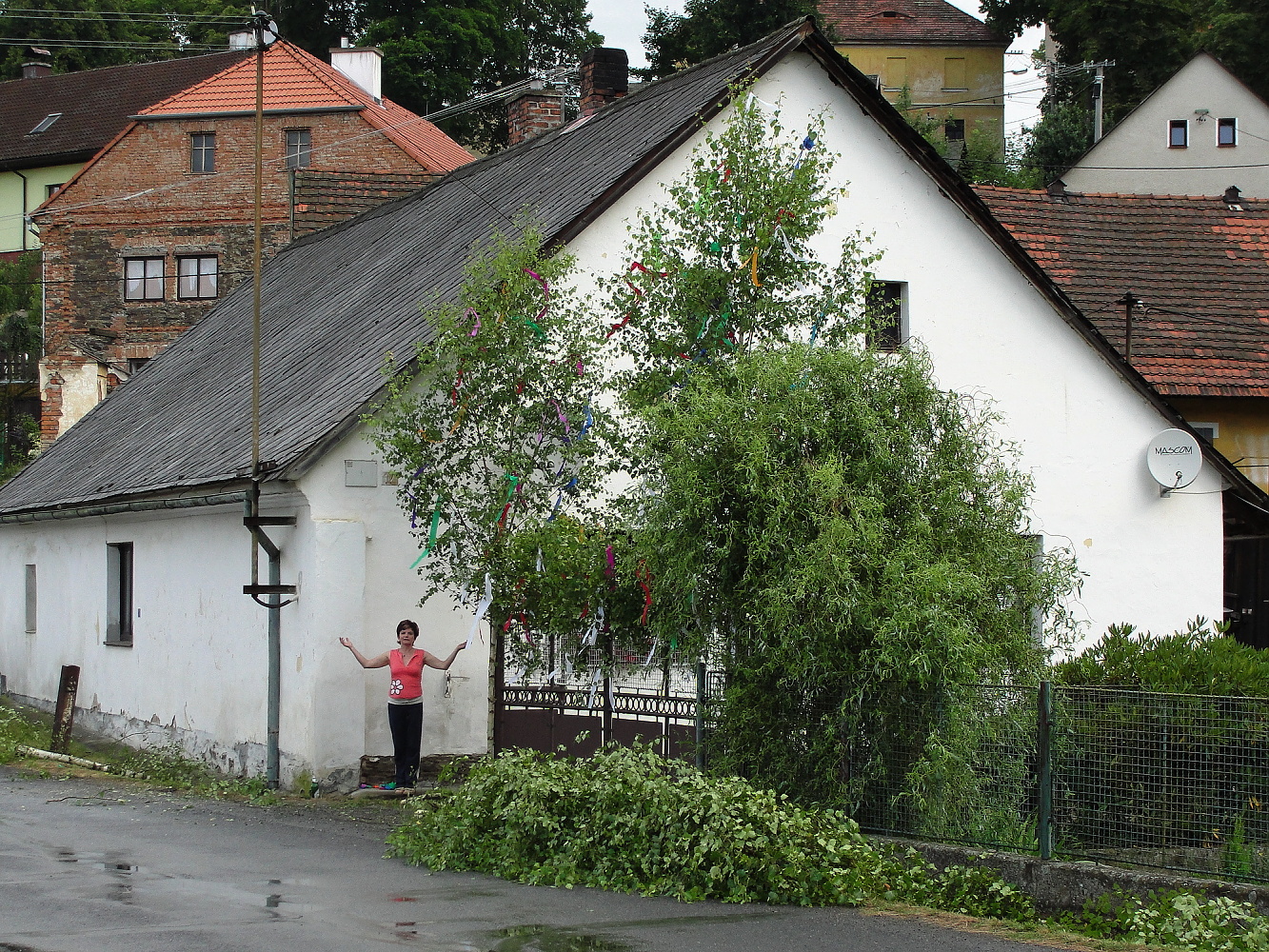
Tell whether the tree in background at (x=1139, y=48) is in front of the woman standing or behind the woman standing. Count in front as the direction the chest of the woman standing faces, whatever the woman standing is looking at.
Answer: behind

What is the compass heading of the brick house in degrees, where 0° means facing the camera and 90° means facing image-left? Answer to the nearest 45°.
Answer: approximately 0°

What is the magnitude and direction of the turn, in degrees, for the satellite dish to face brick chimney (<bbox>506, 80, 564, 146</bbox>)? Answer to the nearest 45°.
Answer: approximately 135° to its right

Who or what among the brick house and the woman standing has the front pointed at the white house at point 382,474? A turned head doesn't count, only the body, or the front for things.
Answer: the brick house

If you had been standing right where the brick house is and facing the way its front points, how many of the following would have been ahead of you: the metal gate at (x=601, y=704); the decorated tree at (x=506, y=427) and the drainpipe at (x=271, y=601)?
3

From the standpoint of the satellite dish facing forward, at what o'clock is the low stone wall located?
The low stone wall is roughly at 12 o'clock from the satellite dish.

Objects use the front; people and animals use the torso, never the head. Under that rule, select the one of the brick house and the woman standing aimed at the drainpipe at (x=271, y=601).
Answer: the brick house

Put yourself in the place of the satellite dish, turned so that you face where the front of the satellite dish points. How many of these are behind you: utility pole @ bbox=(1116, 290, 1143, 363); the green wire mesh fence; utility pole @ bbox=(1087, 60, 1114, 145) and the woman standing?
2

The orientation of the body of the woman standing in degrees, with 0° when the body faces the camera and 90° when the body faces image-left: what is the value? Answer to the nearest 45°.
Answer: approximately 0°

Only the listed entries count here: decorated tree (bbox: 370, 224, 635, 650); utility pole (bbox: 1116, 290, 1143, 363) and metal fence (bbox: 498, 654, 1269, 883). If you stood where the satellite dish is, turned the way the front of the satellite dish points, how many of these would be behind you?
1
